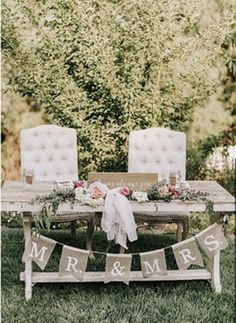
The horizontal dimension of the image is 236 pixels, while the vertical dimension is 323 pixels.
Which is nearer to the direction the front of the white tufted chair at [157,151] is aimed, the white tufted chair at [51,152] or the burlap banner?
the burlap banner

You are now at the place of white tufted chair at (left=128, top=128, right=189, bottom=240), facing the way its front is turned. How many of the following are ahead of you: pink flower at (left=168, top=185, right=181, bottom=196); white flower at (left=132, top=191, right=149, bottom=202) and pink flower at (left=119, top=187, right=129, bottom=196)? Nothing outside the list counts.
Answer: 3

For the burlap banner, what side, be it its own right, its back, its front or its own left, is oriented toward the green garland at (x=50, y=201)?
right

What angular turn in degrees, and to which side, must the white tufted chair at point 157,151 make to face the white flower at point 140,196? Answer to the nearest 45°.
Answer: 0° — it already faces it

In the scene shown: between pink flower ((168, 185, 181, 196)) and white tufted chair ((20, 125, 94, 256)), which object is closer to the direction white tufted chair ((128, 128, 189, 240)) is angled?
the pink flower

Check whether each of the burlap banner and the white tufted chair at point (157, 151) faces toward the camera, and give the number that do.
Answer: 2

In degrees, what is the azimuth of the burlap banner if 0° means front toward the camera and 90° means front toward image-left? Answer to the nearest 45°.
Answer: approximately 0°

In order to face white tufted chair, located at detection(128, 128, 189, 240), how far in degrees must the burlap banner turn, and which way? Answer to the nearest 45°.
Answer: approximately 180°

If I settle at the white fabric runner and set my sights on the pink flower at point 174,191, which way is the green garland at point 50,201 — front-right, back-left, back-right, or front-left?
back-left

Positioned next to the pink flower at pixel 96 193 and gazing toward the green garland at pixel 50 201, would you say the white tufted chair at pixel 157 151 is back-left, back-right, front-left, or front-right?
back-right

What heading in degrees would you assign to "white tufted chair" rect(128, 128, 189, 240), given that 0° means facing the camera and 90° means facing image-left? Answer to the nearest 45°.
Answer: approximately 0°
